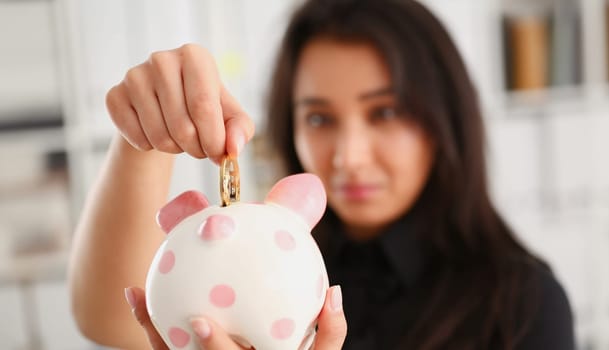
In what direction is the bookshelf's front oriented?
toward the camera

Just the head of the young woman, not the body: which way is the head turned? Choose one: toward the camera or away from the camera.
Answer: toward the camera

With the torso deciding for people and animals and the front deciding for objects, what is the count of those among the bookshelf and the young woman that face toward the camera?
2

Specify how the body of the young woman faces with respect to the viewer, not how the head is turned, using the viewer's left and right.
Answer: facing the viewer

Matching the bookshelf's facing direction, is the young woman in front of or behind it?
in front

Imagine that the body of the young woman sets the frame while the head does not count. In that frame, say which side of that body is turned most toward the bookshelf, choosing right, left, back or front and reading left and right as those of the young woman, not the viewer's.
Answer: back

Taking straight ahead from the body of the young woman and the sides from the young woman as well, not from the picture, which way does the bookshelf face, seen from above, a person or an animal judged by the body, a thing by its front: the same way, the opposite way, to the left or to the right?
the same way
